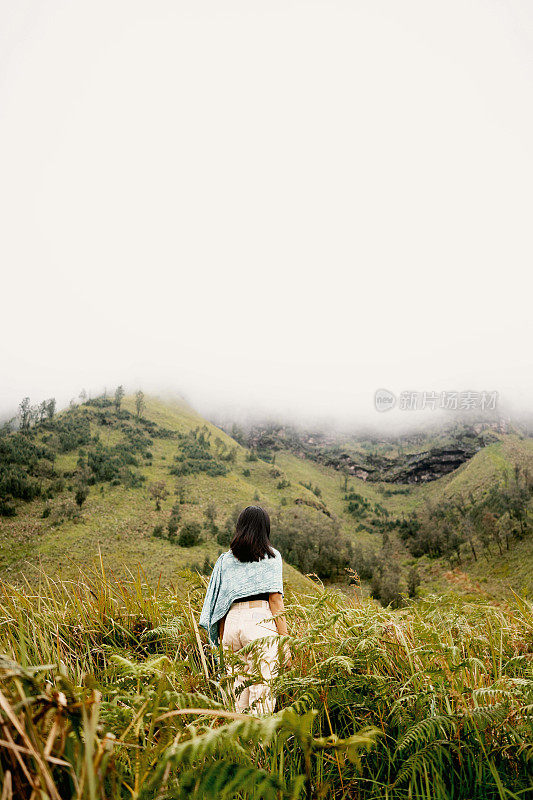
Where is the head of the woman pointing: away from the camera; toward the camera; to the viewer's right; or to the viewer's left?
away from the camera

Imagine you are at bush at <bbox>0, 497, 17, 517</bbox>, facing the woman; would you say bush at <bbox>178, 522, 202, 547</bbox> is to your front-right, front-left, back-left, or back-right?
front-left

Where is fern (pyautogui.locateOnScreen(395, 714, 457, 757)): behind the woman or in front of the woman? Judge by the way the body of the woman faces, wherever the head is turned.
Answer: behind

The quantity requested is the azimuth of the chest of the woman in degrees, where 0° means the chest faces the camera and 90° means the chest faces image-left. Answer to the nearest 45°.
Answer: approximately 180°

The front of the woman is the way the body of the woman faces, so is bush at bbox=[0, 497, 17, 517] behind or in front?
in front

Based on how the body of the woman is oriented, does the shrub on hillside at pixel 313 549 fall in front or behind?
in front

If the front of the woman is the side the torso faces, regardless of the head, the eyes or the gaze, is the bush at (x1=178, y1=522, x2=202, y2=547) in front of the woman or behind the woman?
in front

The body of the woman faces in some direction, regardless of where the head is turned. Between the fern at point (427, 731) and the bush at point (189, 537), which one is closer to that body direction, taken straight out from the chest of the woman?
the bush
